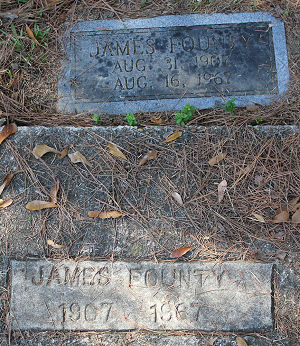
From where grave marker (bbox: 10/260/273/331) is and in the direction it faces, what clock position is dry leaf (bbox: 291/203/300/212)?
The dry leaf is roughly at 9 o'clock from the grave marker.

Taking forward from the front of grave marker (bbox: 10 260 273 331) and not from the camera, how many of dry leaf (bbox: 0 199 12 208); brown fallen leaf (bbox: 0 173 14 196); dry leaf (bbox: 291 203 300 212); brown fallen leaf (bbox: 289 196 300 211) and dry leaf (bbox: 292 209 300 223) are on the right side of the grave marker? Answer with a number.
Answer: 2

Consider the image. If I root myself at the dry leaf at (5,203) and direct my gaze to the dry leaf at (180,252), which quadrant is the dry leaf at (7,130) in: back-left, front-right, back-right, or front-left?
back-left

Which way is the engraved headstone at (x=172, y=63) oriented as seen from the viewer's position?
toward the camera

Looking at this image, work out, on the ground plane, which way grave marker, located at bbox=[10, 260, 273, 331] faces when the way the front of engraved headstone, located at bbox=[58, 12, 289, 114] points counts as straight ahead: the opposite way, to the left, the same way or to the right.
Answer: the same way

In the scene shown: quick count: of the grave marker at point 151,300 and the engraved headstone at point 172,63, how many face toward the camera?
2
